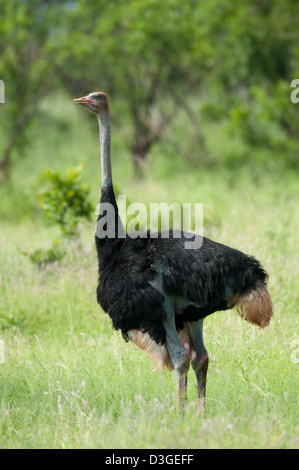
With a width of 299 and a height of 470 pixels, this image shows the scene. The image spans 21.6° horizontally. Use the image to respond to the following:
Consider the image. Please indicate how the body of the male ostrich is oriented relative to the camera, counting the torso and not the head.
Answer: to the viewer's left

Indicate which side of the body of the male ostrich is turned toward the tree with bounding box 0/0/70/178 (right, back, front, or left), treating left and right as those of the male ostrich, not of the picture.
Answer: right

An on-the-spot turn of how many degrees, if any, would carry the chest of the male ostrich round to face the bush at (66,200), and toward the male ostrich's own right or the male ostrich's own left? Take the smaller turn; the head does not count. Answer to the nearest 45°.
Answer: approximately 90° to the male ostrich's own right
